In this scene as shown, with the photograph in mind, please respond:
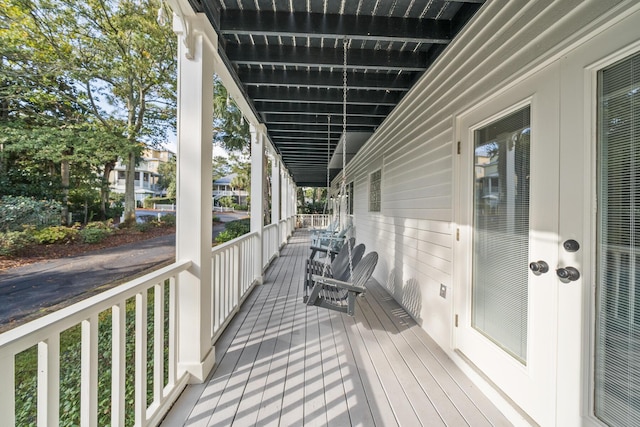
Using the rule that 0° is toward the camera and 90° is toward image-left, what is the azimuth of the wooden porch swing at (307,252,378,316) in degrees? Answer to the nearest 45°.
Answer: approximately 90°

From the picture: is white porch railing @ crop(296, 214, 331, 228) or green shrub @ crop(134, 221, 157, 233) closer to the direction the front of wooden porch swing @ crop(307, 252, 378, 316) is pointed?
the green shrub

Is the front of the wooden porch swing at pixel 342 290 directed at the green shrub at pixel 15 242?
yes

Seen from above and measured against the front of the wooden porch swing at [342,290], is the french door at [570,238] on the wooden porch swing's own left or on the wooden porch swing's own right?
on the wooden porch swing's own left

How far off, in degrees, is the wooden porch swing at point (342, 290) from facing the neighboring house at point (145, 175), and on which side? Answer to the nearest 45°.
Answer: approximately 45° to its right

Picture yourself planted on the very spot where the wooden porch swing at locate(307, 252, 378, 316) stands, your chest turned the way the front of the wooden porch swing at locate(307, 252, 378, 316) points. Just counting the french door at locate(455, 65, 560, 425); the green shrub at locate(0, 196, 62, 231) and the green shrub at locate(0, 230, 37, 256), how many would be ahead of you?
2

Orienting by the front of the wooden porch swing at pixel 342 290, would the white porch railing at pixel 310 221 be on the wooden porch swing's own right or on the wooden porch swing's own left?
on the wooden porch swing's own right

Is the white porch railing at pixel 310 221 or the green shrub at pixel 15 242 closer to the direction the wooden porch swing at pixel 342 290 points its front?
the green shrub

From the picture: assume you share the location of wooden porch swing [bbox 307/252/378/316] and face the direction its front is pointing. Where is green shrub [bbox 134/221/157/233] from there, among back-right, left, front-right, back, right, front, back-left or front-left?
front-right
